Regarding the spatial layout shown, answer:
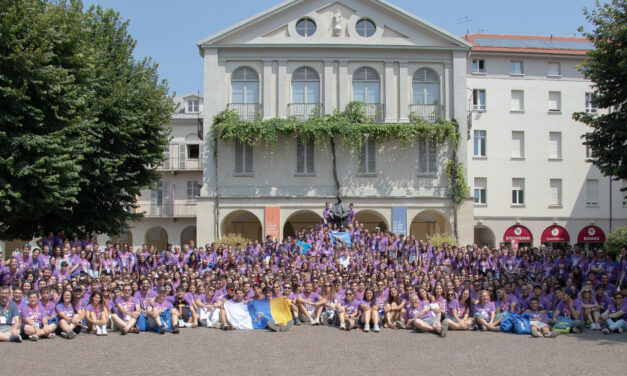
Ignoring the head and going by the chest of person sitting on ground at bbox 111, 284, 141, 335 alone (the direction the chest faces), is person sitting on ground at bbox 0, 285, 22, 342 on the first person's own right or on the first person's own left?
on the first person's own right

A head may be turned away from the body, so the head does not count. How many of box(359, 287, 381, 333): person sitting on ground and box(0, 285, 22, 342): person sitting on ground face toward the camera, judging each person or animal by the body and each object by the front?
2

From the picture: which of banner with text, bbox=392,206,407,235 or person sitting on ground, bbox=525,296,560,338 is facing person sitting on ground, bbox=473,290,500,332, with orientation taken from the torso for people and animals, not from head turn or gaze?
the banner with text

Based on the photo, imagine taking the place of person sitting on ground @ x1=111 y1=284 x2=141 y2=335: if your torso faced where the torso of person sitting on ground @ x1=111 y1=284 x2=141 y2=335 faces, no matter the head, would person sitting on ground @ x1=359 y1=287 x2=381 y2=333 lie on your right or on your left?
on your left

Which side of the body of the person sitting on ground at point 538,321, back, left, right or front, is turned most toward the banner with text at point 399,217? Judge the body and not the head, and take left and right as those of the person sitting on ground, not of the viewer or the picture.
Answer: back

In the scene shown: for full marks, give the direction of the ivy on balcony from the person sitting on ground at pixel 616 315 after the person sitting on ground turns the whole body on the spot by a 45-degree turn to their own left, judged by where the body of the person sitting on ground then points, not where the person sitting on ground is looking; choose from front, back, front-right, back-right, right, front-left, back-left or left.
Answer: back-right

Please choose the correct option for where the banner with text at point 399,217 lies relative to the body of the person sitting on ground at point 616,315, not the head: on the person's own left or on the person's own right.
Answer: on the person's own right

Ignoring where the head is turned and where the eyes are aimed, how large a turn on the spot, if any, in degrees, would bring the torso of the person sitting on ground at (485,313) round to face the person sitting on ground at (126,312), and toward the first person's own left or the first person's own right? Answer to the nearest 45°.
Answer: approximately 90° to the first person's own right

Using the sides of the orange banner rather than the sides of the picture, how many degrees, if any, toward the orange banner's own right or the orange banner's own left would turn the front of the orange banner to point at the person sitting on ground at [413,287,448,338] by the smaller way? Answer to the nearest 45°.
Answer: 0° — it already faces them

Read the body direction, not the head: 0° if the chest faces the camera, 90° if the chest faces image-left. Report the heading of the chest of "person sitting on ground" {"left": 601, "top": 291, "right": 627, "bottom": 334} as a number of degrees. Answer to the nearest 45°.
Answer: approximately 45°

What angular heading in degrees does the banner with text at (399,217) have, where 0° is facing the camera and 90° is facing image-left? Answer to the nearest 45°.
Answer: approximately 0°

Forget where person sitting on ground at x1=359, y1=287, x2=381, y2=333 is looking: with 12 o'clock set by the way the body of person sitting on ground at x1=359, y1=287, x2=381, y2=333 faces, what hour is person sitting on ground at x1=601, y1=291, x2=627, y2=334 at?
person sitting on ground at x1=601, y1=291, x2=627, y2=334 is roughly at 9 o'clock from person sitting on ground at x1=359, y1=287, x2=381, y2=333.

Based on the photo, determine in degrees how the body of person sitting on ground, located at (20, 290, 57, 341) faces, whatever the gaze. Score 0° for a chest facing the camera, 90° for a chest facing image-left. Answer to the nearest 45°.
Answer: approximately 0°
